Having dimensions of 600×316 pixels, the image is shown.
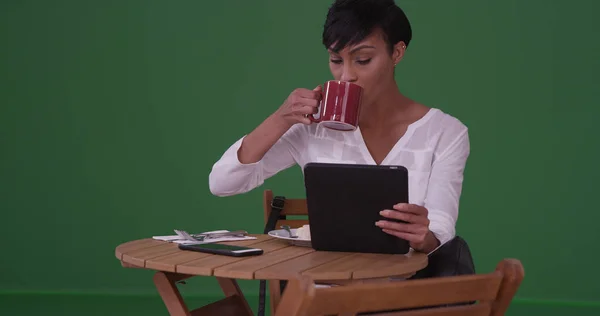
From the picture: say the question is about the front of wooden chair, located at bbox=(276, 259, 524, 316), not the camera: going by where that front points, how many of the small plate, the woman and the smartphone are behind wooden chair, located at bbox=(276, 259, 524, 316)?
0

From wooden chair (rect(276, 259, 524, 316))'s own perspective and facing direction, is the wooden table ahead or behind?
ahead

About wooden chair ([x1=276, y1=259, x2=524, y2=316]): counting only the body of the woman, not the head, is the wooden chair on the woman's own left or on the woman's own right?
on the woman's own left

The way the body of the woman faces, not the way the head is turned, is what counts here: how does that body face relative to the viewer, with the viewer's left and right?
facing the viewer and to the left of the viewer

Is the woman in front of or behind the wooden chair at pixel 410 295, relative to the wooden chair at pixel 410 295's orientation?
in front

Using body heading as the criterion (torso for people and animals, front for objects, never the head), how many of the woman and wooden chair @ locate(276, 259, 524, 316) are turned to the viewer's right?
0

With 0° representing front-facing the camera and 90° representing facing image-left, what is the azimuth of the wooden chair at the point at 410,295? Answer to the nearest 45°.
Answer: approximately 135°

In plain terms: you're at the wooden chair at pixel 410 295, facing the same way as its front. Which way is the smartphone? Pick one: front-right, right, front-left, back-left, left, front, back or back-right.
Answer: front
